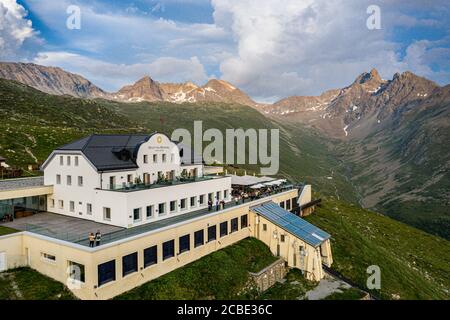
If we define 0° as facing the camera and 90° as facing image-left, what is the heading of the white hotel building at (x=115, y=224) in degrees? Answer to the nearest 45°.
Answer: approximately 315°
